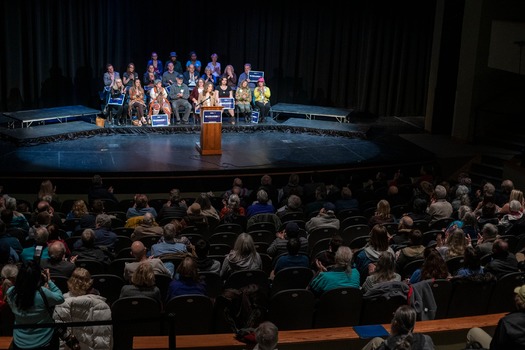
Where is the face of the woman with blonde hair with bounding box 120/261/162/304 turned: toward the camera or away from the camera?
away from the camera

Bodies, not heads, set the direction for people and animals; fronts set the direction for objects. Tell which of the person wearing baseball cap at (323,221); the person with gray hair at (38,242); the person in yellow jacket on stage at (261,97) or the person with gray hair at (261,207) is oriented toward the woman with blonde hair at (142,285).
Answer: the person in yellow jacket on stage

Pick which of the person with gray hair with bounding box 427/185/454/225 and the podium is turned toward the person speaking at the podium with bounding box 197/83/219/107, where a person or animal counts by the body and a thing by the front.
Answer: the person with gray hair

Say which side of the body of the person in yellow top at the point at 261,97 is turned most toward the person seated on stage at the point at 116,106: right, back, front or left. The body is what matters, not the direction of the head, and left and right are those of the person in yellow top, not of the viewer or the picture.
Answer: right

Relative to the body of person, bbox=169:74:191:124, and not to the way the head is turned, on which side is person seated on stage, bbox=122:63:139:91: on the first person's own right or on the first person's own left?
on the first person's own right

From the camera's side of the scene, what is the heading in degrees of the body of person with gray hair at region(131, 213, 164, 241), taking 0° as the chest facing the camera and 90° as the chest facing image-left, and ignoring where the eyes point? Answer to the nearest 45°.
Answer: approximately 180°

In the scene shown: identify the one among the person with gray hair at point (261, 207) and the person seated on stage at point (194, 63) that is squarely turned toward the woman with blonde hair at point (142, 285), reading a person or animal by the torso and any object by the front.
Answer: the person seated on stage

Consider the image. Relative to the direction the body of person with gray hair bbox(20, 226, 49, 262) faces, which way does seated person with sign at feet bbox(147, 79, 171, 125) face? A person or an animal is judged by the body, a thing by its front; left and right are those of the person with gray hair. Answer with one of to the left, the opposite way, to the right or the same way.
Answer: the opposite way

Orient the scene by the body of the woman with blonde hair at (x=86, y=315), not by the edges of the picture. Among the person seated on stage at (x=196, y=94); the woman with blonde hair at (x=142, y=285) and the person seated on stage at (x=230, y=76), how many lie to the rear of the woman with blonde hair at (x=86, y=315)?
0

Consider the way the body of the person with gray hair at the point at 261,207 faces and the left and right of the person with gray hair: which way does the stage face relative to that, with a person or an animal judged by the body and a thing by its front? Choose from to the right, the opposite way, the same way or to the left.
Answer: the opposite way

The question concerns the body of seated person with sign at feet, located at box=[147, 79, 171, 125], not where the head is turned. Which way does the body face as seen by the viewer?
toward the camera

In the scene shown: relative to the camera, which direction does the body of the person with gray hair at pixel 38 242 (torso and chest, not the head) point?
away from the camera

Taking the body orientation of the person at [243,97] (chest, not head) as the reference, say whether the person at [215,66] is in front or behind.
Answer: behind

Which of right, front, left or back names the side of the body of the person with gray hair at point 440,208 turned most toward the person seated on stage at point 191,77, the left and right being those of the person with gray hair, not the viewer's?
front

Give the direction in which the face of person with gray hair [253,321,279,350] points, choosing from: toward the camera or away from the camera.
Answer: away from the camera

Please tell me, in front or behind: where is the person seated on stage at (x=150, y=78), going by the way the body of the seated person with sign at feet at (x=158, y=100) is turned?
behind

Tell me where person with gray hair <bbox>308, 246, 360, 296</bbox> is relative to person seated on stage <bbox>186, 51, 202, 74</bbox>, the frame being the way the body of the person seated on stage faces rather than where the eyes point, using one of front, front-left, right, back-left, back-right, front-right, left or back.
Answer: front

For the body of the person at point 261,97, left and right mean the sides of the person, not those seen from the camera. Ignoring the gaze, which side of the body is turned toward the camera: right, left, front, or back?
front

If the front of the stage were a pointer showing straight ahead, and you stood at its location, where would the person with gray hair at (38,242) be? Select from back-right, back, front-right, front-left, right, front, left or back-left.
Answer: front

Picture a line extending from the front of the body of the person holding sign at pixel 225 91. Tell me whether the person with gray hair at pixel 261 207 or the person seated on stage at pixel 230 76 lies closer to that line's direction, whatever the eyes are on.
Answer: the person with gray hair

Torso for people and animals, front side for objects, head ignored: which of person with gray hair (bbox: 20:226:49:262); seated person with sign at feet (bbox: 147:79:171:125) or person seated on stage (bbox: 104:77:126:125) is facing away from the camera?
the person with gray hair

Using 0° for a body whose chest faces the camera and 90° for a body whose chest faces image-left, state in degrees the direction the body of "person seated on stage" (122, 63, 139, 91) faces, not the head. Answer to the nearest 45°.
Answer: approximately 315°

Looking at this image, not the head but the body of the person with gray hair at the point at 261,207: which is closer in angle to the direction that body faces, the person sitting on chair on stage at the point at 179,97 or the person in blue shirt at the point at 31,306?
the person sitting on chair on stage
